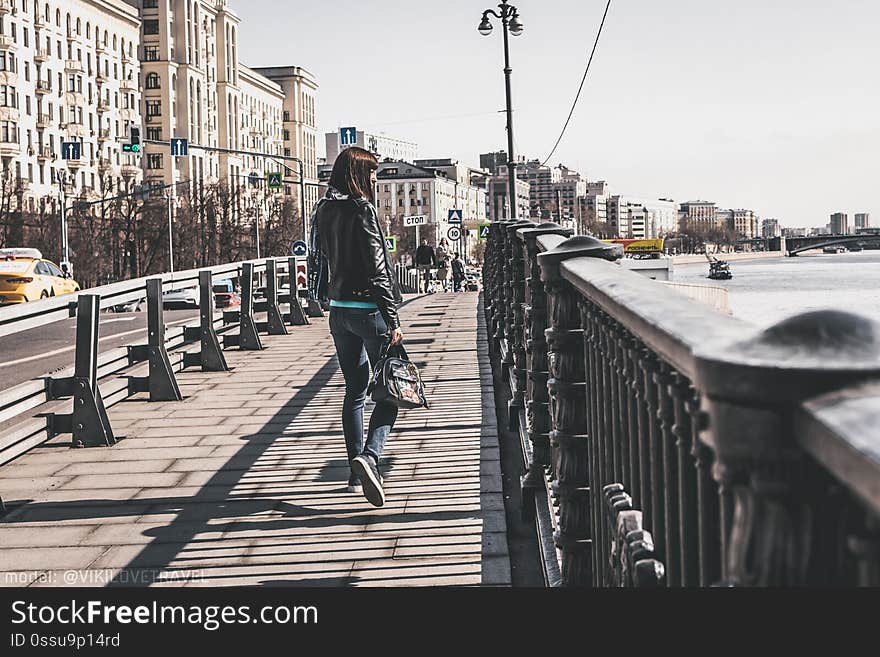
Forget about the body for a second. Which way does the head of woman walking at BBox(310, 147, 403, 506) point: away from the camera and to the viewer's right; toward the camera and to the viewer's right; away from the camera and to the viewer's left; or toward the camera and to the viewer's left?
away from the camera and to the viewer's right

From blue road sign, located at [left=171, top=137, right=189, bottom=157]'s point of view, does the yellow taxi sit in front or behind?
in front

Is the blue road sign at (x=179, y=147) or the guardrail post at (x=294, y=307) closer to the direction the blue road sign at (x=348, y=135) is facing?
the guardrail post

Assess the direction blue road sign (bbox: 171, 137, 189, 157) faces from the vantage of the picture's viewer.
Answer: facing the viewer

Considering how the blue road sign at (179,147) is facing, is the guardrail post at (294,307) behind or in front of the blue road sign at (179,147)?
in front

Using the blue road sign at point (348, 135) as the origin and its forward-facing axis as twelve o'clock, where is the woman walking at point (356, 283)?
The woman walking is roughly at 12 o'clock from the blue road sign.

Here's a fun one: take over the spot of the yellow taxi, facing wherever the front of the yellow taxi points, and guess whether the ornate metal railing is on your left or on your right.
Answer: on your right

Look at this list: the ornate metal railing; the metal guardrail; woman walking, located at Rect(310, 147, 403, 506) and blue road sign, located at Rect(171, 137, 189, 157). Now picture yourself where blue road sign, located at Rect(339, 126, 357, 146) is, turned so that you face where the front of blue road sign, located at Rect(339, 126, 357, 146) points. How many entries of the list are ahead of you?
3

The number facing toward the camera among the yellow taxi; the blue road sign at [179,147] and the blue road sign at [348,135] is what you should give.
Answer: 2

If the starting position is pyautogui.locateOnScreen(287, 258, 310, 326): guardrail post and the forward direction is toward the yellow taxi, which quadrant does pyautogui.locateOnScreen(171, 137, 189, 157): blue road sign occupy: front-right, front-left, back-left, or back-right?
front-right

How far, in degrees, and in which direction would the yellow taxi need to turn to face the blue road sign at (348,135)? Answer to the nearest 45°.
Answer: approximately 45° to its right

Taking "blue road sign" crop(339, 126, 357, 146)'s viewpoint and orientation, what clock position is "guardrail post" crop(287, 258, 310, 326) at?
The guardrail post is roughly at 12 o'clock from the blue road sign.

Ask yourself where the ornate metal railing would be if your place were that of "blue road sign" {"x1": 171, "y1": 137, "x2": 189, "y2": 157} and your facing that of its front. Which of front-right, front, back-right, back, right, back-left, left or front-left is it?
front

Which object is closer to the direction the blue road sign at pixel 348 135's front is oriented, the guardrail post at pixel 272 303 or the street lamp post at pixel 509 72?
the guardrail post
